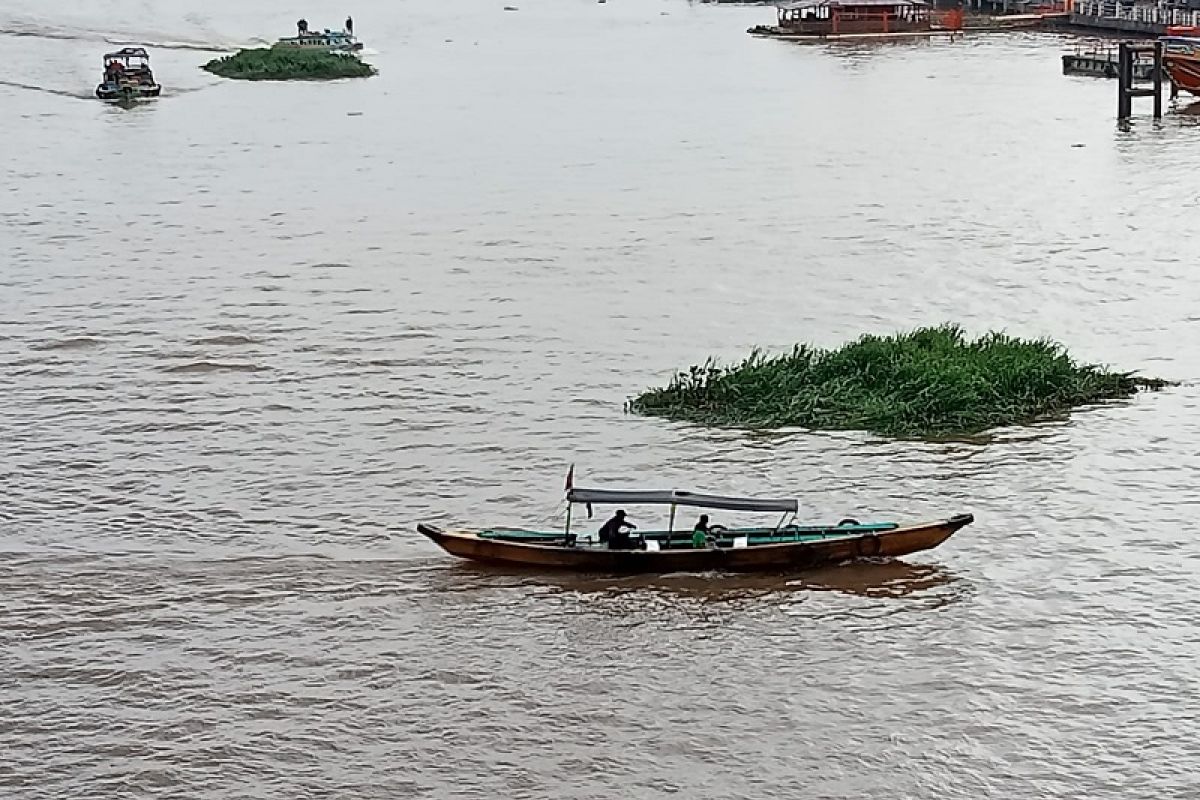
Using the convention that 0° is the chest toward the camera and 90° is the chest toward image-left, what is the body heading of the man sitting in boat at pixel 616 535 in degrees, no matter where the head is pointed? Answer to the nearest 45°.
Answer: approximately 270°

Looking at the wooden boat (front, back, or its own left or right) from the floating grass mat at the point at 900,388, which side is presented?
left

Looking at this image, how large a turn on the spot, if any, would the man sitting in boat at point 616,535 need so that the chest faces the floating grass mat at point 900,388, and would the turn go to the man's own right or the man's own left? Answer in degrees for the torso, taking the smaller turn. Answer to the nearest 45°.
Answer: approximately 45° to the man's own left

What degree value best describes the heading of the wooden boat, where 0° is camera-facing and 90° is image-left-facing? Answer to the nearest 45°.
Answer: approximately 270°
